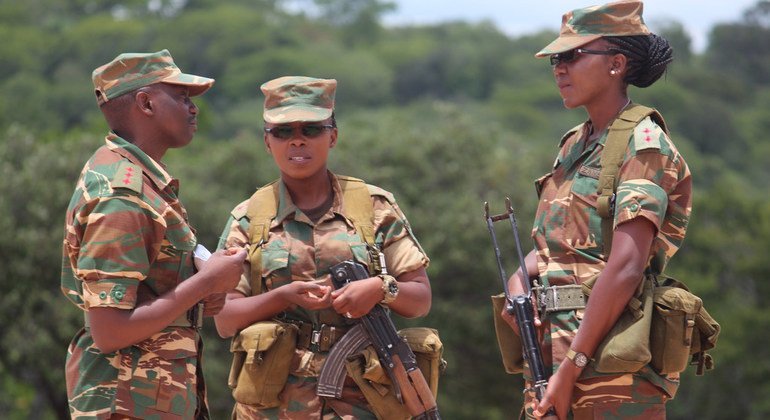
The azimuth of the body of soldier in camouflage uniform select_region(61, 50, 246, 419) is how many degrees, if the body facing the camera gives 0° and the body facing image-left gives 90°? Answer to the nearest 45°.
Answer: approximately 270°

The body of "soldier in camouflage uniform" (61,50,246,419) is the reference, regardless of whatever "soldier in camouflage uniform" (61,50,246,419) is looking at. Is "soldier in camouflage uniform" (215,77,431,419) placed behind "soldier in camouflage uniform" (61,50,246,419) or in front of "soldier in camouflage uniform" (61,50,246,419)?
in front

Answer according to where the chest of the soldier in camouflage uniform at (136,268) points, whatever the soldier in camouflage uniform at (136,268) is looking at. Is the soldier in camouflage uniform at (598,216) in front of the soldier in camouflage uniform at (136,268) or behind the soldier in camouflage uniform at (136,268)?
in front

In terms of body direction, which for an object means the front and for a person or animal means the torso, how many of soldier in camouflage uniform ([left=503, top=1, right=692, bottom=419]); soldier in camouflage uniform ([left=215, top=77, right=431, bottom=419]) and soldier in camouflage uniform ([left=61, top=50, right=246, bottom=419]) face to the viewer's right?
1

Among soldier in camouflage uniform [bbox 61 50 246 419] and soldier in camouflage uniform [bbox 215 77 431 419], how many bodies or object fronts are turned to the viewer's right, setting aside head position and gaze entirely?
1

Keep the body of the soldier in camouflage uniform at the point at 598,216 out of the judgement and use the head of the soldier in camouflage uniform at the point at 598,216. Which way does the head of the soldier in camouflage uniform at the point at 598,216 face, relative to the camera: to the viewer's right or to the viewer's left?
to the viewer's left

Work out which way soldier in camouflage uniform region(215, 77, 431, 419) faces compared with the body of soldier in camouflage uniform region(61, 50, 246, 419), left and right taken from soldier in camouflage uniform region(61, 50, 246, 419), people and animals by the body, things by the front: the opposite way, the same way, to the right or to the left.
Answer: to the right

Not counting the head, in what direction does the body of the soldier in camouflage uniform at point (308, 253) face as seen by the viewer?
toward the camera

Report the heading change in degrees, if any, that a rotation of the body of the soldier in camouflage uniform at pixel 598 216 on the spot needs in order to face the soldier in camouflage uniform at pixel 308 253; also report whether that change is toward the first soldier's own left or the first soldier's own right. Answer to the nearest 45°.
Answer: approximately 45° to the first soldier's own right

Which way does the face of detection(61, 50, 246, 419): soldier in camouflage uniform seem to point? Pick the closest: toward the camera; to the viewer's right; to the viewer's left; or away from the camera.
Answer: to the viewer's right

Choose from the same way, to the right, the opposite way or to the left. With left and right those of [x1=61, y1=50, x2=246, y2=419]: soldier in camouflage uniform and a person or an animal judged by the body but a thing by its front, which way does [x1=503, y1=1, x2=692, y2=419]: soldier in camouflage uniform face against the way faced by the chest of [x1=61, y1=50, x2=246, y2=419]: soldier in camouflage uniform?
the opposite way

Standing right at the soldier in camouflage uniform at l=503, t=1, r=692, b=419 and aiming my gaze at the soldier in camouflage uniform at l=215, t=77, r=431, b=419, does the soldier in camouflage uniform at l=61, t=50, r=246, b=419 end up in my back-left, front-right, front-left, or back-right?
front-left

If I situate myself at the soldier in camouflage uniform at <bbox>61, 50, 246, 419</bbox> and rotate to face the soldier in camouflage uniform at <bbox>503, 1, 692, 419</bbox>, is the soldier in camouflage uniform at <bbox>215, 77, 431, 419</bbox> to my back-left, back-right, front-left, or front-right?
front-left

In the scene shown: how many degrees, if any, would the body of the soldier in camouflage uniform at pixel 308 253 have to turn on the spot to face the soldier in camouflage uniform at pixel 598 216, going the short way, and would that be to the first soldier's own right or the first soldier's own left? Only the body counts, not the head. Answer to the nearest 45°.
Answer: approximately 90° to the first soldier's own left

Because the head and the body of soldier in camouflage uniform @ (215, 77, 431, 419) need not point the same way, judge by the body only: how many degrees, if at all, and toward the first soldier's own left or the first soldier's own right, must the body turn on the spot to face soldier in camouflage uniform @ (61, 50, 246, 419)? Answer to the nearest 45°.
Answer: approximately 45° to the first soldier's own right

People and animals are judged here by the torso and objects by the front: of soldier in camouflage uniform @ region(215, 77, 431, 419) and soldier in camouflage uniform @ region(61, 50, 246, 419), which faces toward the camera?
soldier in camouflage uniform @ region(215, 77, 431, 419)
